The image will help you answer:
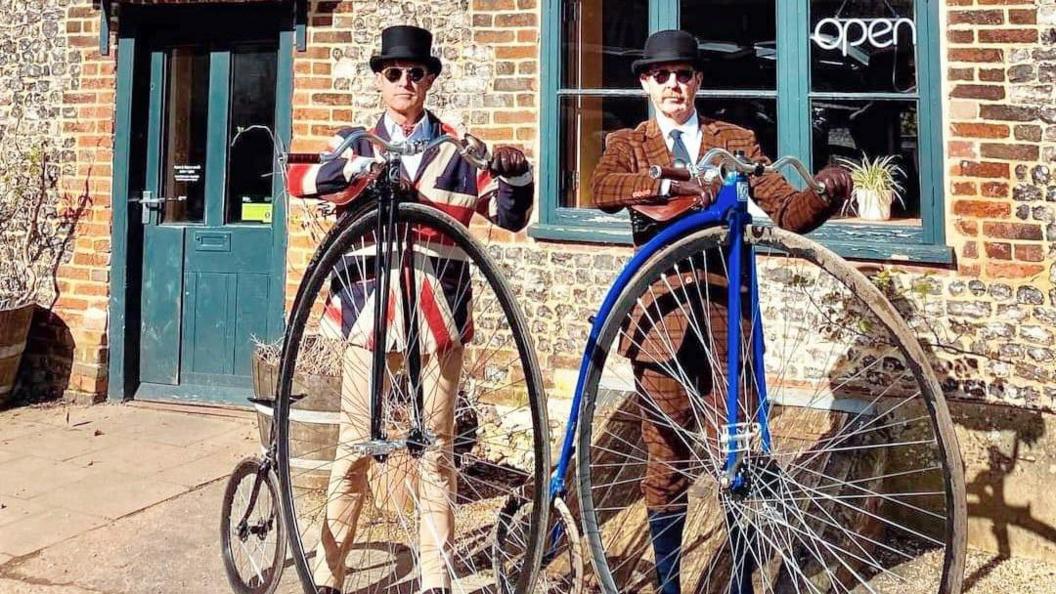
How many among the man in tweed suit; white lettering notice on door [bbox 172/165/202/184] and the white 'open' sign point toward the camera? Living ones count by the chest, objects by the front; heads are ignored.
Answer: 3

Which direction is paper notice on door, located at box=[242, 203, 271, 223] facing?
toward the camera

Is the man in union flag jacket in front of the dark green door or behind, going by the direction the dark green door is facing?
in front

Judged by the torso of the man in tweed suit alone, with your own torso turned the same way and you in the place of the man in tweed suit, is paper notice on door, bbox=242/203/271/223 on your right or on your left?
on your right

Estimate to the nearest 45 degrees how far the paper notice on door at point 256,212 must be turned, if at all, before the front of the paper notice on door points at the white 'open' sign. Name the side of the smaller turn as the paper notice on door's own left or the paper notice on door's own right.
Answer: approximately 45° to the paper notice on door's own left

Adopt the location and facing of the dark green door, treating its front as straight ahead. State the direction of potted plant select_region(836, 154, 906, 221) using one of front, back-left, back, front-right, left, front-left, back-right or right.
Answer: front-left

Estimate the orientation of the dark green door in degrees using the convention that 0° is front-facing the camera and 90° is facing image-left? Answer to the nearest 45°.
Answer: approximately 0°

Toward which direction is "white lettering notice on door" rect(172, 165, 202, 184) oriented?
toward the camera

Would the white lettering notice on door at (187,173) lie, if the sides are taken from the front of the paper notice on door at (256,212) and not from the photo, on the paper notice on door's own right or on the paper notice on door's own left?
on the paper notice on door's own right

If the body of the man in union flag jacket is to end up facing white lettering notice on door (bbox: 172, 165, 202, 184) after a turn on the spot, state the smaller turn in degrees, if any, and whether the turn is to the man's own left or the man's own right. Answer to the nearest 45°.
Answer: approximately 135° to the man's own right

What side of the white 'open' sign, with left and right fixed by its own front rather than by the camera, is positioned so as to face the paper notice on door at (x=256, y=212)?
right

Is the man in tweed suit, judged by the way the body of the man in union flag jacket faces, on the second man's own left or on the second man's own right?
on the second man's own left

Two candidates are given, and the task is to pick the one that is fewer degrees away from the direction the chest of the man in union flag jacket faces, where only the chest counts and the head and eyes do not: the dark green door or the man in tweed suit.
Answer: the man in tweed suit

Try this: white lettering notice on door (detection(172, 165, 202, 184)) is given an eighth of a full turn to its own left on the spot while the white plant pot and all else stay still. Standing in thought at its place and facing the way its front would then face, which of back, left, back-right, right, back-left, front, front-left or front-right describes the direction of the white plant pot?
front
